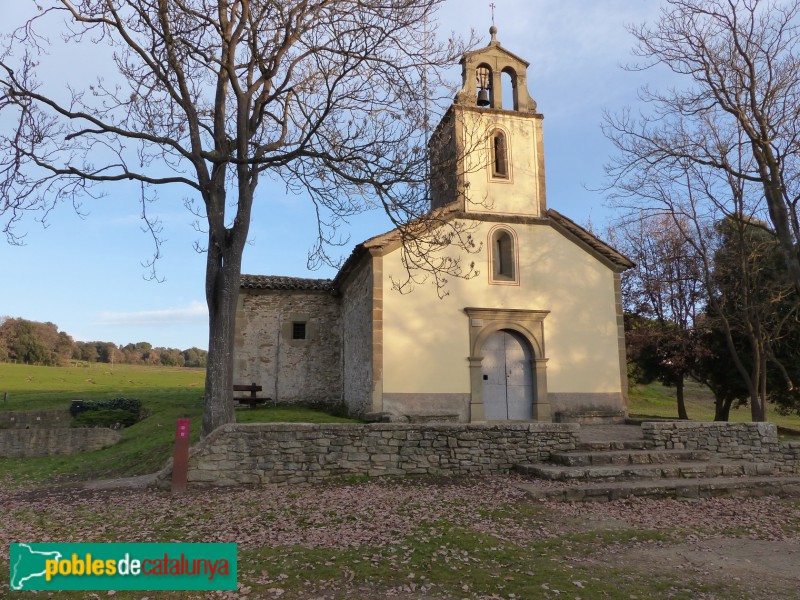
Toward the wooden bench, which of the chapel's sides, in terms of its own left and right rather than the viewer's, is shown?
right

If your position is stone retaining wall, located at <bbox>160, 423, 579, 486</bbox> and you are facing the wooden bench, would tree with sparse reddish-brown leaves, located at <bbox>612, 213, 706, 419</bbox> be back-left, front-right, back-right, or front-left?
front-right

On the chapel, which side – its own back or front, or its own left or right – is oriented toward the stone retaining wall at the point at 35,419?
right

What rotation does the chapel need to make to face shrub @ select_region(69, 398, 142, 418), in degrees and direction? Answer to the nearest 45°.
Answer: approximately 135° to its right

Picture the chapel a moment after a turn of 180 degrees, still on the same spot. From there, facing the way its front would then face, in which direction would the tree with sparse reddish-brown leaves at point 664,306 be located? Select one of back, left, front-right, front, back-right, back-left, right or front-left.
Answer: front-right

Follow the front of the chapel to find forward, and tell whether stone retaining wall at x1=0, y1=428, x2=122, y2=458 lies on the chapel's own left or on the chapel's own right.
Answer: on the chapel's own right

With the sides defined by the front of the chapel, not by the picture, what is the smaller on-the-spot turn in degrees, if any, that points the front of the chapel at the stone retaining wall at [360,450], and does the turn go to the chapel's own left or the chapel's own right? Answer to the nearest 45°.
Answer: approximately 45° to the chapel's own right

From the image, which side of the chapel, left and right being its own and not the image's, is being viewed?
front

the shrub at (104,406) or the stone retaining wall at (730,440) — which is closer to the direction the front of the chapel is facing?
the stone retaining wall
